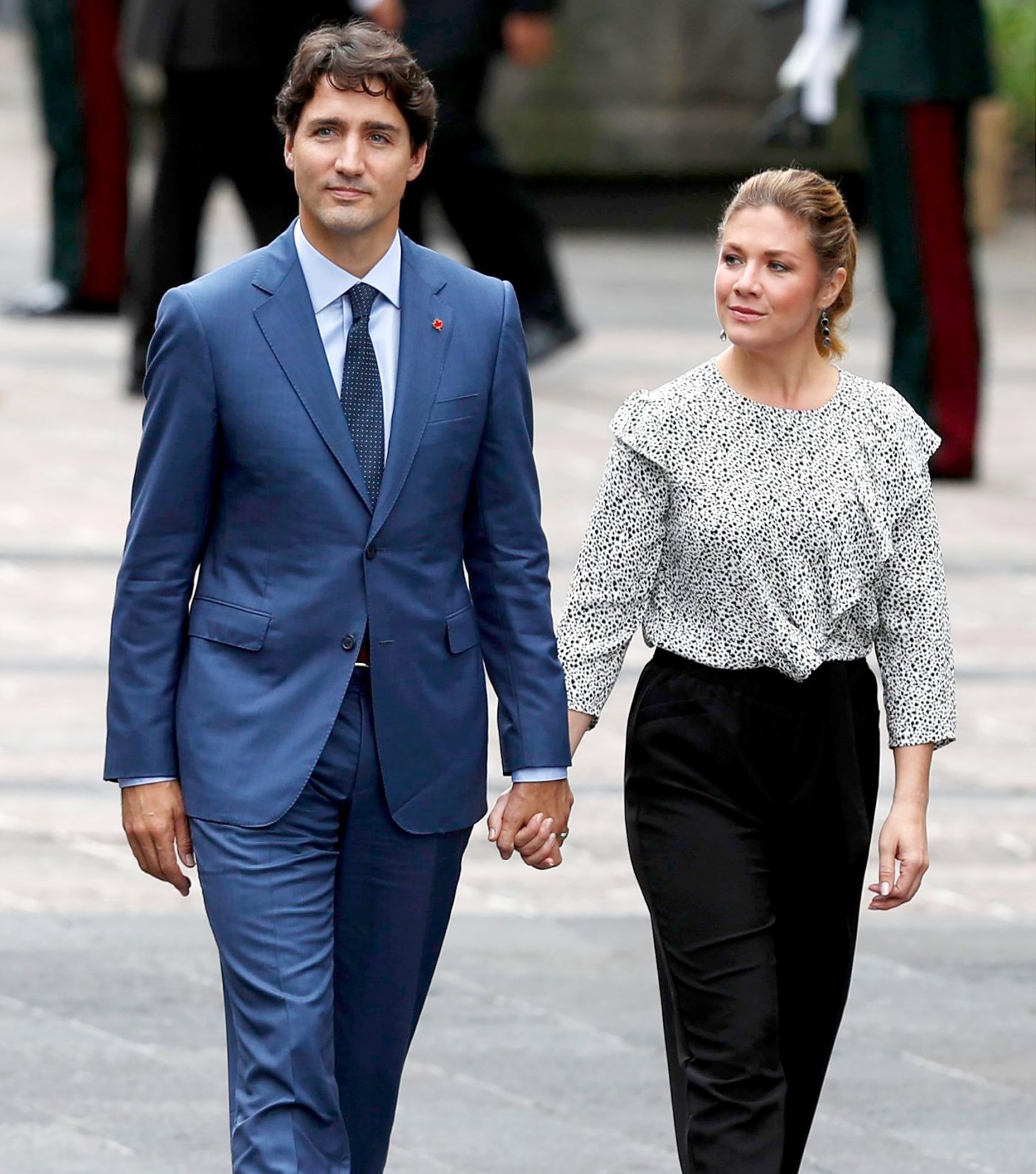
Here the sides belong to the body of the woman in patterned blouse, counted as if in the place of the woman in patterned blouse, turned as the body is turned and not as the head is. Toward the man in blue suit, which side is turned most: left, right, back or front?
right

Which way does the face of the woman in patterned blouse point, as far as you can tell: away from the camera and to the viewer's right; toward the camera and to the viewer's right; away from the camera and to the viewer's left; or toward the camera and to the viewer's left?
toward the camera and to the viewer's left

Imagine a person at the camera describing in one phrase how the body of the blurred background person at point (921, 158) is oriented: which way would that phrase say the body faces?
to the viewer's left

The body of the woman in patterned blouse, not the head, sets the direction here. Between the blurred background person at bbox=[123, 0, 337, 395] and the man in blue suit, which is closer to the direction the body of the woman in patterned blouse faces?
the man in blue suit

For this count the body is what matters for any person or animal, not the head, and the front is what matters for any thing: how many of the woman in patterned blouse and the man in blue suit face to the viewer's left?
0
